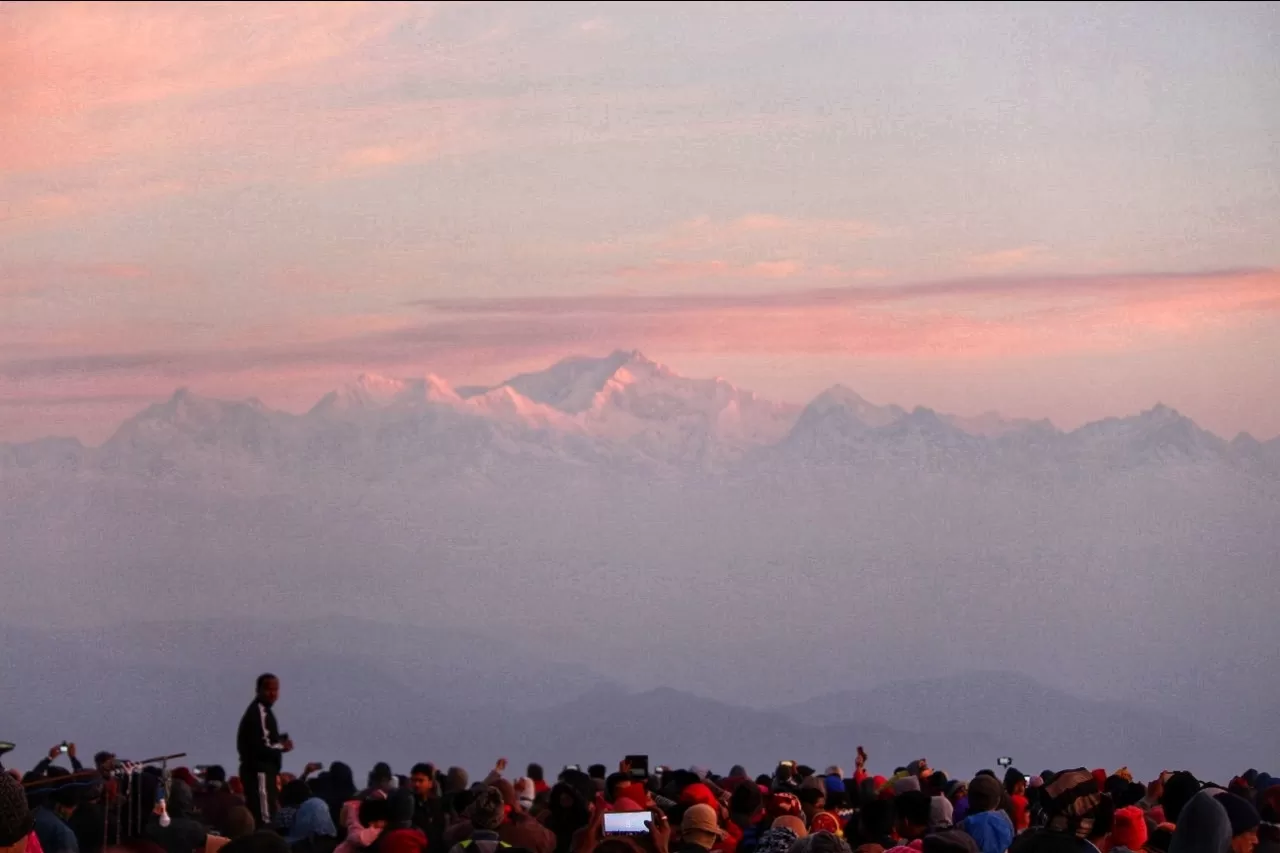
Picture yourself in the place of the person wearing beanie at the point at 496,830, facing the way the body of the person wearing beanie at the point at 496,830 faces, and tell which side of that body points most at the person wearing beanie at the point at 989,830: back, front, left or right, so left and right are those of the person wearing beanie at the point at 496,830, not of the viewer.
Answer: right

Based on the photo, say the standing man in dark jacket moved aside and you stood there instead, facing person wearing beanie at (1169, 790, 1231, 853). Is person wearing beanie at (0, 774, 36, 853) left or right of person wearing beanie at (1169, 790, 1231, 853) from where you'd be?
right

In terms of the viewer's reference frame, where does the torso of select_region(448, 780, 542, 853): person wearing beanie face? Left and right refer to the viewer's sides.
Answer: facing away from the viewer

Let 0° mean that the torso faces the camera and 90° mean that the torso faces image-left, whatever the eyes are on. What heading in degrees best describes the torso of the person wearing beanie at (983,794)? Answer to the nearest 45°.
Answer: approximately 180°

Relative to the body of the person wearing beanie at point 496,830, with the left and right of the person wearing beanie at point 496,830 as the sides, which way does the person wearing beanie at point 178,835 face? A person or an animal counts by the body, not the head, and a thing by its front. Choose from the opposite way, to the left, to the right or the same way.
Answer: the same way

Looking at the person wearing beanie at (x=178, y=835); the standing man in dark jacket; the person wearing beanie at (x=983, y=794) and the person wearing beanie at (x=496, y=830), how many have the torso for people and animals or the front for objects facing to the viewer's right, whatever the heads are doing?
1

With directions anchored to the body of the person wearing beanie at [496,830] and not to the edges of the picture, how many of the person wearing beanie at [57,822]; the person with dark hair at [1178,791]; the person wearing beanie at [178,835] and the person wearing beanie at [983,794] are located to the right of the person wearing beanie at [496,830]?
2

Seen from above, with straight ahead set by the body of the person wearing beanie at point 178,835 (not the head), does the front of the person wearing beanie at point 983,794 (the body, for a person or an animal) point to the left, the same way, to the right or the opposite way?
the same way

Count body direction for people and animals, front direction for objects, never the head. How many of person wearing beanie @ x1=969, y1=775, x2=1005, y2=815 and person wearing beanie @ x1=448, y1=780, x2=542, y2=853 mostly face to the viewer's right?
0

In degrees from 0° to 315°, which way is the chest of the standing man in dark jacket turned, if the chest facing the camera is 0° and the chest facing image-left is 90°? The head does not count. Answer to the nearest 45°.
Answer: approximately 270°

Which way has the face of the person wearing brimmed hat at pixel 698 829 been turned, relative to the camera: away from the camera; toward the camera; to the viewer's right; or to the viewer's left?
away from the camera

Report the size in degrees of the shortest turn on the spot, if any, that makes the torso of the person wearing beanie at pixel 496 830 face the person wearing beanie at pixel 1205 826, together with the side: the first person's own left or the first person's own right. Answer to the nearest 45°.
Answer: approximately 135° to the first person's own right

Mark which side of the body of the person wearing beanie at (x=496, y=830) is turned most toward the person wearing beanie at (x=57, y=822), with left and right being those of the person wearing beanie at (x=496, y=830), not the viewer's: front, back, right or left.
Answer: left

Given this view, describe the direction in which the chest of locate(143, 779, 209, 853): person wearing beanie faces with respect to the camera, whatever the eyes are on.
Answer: away from the camera

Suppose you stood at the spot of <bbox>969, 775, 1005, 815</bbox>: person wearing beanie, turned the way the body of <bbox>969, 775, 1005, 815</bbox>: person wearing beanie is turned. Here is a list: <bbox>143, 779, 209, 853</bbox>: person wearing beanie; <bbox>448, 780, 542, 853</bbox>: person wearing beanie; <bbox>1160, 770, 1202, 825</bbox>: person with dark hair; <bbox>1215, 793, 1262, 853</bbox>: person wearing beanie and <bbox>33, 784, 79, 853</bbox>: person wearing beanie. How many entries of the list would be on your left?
3
